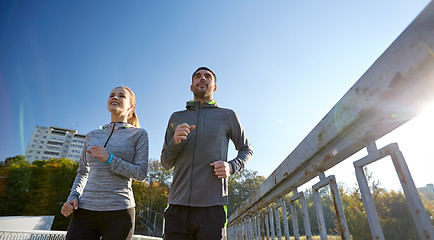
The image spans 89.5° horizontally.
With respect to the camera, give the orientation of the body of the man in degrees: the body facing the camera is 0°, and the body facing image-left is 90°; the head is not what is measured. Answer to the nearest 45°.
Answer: approximately 0°

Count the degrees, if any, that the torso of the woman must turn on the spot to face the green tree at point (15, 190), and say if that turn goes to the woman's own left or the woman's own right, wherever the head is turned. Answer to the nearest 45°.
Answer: approximately 135° to the woman's own right

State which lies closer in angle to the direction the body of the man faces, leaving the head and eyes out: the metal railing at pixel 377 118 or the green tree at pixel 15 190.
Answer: the metal railing

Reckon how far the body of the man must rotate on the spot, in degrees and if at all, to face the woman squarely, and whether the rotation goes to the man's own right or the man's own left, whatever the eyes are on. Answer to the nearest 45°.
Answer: approximately 90° to the man's own right

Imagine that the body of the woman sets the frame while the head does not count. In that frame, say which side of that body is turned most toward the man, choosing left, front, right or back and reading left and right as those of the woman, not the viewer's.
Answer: left

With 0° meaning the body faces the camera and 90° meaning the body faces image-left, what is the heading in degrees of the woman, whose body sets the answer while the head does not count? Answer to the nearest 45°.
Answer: approximately 45°

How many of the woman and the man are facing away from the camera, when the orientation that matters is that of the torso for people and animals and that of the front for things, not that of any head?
0

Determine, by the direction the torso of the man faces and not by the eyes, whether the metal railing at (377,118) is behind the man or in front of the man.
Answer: in front

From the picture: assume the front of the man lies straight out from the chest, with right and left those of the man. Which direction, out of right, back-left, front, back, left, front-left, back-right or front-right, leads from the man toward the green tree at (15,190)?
back-right

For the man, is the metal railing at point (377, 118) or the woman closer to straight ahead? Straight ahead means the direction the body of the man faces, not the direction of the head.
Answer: the metal railing
